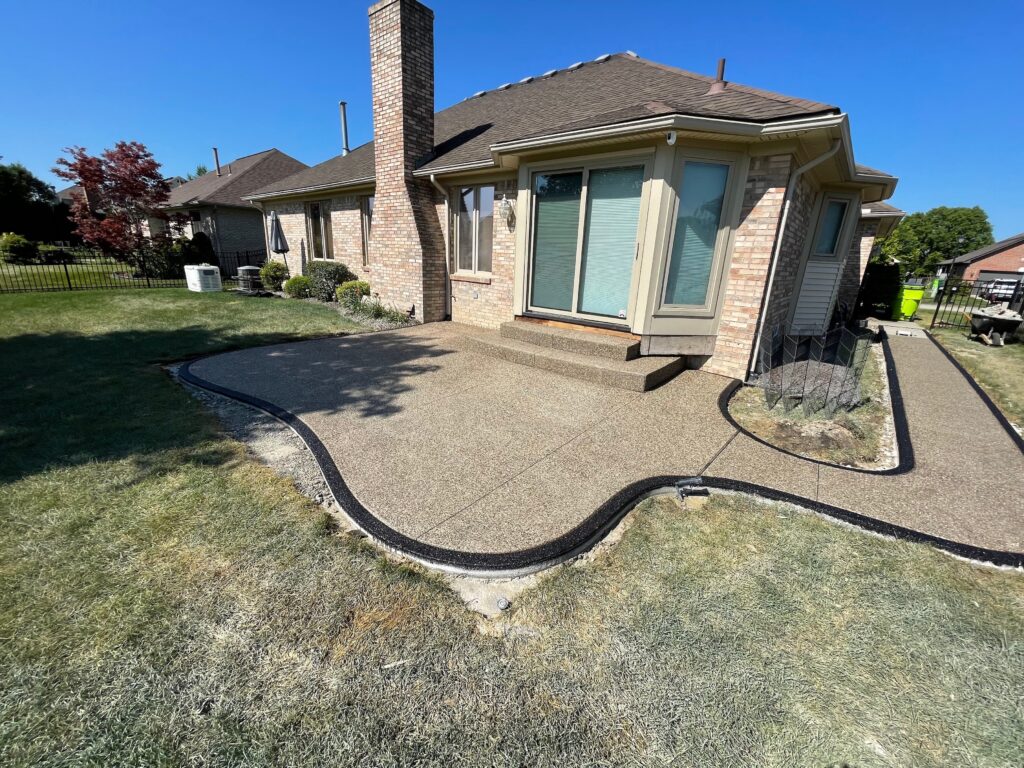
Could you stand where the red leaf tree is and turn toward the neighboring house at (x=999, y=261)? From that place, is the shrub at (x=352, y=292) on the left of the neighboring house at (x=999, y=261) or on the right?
right

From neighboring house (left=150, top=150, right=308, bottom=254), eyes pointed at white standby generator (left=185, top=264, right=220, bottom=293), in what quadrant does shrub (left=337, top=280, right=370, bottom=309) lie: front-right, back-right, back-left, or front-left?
front-left

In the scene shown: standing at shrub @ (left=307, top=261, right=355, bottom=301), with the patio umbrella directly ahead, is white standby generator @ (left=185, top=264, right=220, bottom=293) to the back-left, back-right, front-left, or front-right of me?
front-left

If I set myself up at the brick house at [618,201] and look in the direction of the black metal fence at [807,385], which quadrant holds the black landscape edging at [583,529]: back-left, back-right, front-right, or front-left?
front-right

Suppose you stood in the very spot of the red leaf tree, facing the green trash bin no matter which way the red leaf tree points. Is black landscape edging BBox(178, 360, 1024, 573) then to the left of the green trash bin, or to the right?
right
